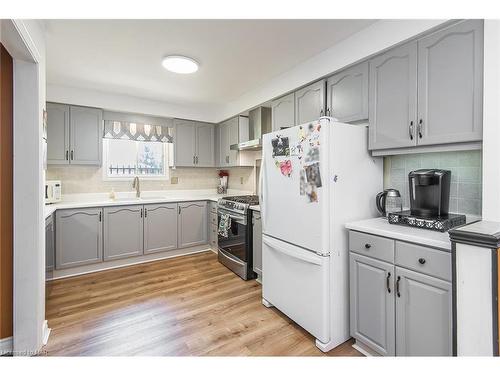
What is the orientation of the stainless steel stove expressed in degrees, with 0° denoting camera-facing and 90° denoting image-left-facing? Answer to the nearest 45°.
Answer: approximately 45°

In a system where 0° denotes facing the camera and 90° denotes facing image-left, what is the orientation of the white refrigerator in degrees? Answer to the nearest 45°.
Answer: approximately 45°

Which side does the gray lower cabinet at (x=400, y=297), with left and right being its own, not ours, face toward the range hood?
right

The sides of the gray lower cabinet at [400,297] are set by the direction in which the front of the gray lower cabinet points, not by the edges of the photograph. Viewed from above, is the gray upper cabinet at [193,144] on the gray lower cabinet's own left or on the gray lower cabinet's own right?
on the gray lower cabinet's own right

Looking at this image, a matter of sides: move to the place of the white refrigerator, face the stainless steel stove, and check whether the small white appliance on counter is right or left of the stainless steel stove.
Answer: left

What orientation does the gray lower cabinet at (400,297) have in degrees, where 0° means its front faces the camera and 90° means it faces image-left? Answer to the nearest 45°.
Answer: approximately 45°

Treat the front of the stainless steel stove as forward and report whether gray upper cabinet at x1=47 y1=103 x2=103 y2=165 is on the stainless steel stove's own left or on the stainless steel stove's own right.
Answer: on the stainless steel stove's own right

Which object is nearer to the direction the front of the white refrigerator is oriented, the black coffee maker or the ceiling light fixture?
the ceiling light fixture

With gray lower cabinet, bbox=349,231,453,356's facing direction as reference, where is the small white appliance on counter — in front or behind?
in front

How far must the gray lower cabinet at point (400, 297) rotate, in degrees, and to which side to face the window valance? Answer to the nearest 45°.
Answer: approximately 45° to its right

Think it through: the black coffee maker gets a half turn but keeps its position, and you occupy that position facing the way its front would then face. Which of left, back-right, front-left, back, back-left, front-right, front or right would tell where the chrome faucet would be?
back-left

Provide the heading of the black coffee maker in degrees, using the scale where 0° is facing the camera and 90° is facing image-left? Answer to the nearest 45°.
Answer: approximately 45°

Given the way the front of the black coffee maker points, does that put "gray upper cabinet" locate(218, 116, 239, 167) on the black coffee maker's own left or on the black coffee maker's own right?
on the black coffee maker's own right
